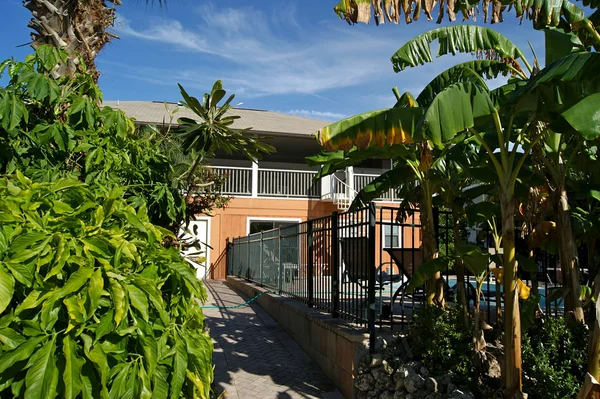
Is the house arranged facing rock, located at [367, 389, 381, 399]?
yes

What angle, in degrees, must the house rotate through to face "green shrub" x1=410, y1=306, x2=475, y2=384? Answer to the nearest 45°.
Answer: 0° — it already faces it

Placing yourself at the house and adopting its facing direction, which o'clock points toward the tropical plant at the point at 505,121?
The tropical plant is roughly at 12 o'clock from the house.

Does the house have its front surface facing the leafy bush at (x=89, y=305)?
yes

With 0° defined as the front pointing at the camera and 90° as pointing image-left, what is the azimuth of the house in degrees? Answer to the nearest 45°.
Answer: approximately 0°

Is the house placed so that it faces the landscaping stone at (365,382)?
yes

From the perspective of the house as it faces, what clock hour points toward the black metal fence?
The black metal fence is roughly at 12 o'clock from the house.

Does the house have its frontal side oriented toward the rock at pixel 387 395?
yes

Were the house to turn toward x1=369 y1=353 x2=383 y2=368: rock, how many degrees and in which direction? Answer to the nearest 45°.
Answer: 0° — it already faces it
